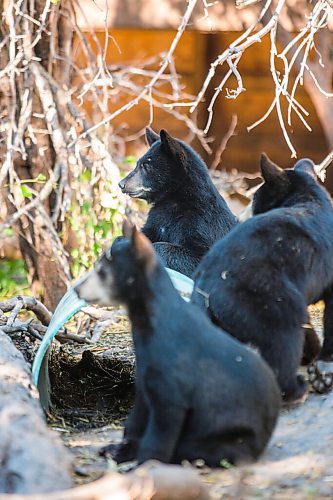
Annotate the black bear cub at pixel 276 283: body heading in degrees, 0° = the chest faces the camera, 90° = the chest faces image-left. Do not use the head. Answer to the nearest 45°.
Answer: approximately 225°

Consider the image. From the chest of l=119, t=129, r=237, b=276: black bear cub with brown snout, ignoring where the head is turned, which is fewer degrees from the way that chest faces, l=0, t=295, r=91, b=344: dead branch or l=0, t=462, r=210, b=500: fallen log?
the dead branch

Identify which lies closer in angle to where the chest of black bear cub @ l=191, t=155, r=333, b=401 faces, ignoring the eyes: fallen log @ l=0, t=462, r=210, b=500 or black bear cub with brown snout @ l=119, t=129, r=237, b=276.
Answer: the black bear cub with brown snout

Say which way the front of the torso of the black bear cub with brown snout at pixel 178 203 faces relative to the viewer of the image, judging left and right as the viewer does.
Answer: facing to the left of the viewer

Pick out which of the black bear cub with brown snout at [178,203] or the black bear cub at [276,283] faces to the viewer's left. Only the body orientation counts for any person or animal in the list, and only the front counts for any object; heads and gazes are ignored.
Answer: the black bear cub with brown snout

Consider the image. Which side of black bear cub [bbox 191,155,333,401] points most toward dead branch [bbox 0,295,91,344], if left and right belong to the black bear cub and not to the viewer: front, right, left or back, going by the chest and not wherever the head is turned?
left

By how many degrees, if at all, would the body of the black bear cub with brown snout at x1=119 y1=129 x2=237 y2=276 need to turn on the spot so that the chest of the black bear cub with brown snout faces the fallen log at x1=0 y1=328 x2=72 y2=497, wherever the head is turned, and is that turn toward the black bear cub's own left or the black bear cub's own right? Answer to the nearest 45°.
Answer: approximately 90° to the black bear cub's own left

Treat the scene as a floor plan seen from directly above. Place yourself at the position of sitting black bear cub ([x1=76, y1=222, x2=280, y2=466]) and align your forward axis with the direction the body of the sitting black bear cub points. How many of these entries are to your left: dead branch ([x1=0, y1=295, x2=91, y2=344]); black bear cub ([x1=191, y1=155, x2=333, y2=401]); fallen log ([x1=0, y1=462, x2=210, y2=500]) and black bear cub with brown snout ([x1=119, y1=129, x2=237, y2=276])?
1
